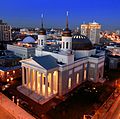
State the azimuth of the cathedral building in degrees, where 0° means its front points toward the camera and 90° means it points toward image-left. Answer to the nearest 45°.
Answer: approximately 45°
